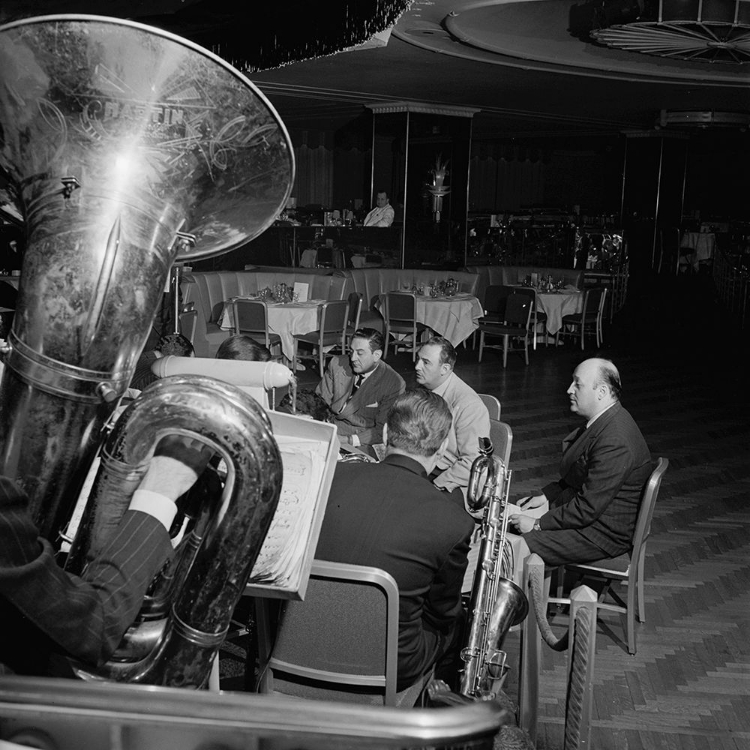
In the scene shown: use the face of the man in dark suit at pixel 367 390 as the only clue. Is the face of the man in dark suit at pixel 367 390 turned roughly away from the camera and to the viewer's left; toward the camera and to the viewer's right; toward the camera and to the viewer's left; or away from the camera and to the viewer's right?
toward the camera and to the viewer's left

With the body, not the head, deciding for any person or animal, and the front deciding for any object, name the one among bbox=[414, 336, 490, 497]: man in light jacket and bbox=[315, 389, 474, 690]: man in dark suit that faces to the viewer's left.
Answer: the man in light jacket

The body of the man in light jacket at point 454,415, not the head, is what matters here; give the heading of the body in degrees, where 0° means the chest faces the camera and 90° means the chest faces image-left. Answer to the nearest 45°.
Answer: approximately 90°

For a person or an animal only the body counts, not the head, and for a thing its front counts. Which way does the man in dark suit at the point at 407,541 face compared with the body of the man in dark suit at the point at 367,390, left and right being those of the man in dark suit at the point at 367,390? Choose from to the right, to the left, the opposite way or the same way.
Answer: the opposite way

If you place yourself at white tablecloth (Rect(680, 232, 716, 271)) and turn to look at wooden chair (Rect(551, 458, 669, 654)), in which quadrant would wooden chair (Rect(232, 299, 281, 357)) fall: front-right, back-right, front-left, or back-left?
front-right

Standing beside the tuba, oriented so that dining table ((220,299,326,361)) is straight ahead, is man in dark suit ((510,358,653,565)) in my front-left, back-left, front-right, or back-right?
front-right

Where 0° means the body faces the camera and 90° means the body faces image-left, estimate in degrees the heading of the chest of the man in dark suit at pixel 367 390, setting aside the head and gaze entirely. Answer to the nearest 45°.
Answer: approximately 45°

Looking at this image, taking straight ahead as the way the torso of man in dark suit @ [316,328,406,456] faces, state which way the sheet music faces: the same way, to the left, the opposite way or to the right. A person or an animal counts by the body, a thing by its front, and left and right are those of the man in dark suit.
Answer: the same way

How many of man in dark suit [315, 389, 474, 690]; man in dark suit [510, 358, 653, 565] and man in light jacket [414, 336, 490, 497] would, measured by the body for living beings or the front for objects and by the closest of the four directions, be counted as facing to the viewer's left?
2

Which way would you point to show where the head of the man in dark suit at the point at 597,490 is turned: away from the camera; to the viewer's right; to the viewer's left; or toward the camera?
to the viewer's left

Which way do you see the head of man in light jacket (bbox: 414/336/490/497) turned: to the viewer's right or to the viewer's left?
to the viewer's left

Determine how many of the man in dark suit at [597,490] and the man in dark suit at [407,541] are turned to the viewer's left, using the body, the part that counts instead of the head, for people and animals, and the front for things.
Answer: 1

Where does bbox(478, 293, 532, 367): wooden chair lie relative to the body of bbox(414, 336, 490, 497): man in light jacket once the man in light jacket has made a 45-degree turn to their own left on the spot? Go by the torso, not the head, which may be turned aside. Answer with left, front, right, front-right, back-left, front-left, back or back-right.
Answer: back-right

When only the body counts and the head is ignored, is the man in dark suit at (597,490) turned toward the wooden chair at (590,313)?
no

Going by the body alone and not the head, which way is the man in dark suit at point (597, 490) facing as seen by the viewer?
to the viewer's left

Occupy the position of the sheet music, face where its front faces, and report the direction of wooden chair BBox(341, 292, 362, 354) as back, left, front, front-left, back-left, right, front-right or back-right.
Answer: back-right
